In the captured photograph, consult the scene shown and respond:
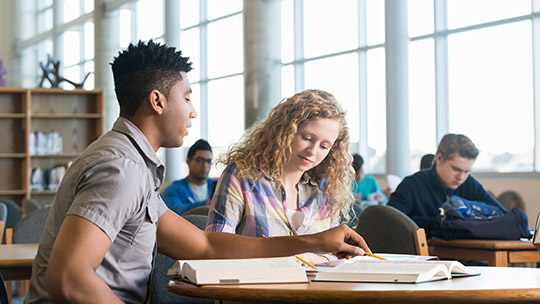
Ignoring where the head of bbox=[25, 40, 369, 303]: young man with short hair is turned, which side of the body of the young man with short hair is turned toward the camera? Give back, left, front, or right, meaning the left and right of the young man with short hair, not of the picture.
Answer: right

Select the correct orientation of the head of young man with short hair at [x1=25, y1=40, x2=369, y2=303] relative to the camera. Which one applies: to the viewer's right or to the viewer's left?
to the viewer's right

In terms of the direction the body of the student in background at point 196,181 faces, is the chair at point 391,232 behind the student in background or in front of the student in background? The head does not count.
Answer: in front

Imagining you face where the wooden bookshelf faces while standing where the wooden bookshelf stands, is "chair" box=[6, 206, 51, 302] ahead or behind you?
ahead

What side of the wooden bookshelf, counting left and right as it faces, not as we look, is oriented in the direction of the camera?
front

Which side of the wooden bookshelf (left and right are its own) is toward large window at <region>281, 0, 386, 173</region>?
left

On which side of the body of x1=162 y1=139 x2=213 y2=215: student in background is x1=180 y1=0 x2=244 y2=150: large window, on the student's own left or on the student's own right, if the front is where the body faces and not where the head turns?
on the student's own left

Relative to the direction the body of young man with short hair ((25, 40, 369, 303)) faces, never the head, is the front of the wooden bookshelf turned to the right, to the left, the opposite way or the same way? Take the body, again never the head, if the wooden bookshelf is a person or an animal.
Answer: to the right

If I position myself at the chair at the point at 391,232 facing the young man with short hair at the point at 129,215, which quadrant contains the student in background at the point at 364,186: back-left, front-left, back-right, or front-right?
back-right

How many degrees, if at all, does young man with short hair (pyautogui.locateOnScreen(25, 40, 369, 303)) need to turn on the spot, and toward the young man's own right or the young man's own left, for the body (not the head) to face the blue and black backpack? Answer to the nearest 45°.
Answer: approximately 45° to the young man's own left

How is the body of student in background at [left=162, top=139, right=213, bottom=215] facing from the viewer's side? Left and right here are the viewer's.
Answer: facing the viewer and to the right of the viewer

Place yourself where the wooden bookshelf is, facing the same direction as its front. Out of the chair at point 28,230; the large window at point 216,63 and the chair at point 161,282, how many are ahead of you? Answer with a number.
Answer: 2

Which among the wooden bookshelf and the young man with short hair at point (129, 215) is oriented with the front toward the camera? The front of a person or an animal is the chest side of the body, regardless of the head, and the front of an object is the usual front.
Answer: the wooden bookshelf
